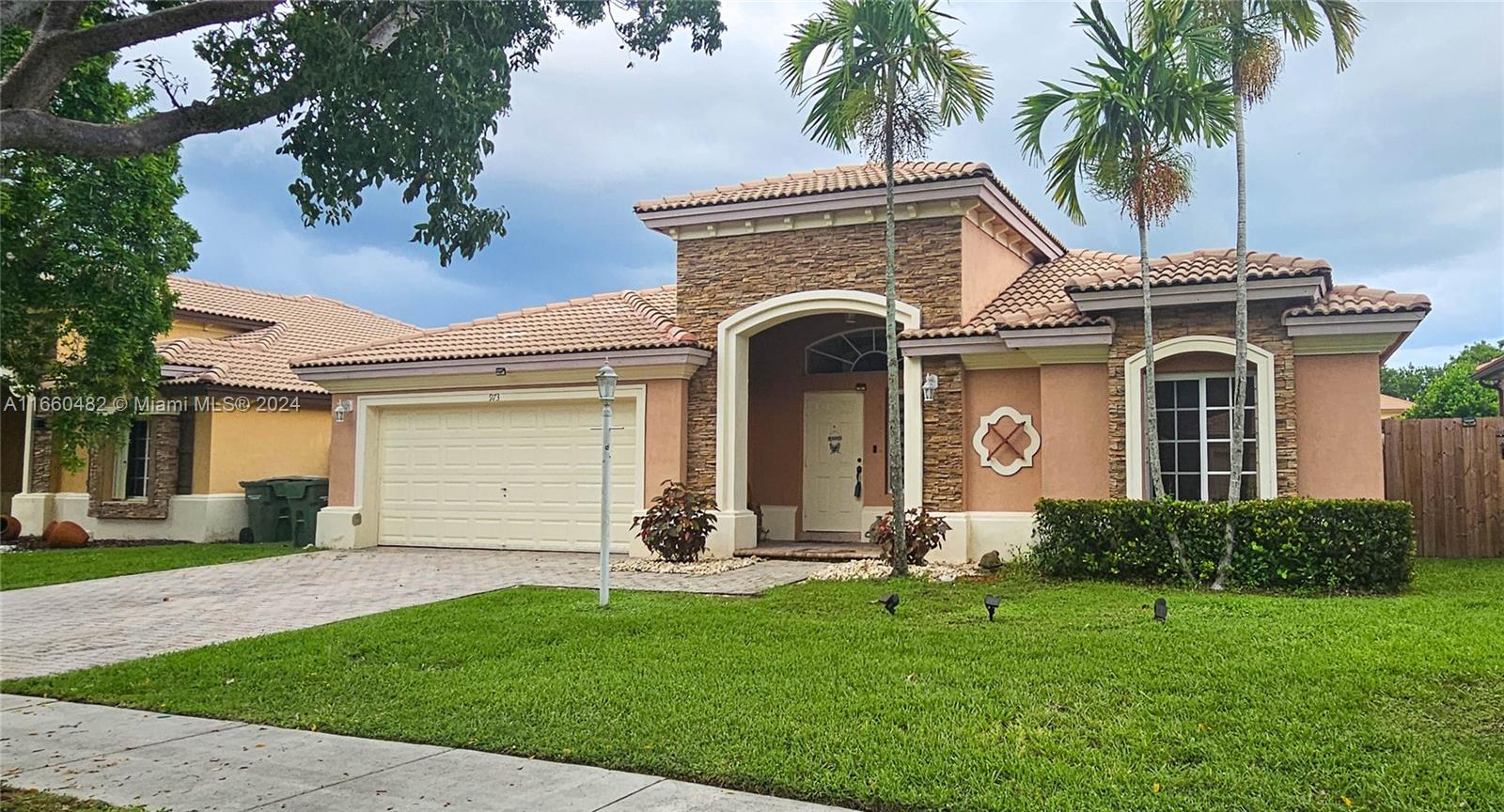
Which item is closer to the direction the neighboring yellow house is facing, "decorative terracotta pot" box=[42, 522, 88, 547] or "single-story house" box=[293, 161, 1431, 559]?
the decorative terracotta pot

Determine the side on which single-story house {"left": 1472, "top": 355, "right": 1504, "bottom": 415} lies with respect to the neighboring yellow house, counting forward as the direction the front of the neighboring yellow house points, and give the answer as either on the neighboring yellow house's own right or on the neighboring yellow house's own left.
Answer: on the neighboring yellow house's own left

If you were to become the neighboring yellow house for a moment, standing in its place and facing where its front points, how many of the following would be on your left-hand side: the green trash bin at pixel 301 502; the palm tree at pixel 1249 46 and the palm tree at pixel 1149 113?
3

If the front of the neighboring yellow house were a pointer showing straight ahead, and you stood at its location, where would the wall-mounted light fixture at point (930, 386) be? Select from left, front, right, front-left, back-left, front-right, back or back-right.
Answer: left

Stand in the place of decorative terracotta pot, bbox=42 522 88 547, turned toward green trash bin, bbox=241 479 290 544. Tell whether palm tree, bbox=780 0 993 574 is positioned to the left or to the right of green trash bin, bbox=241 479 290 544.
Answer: right

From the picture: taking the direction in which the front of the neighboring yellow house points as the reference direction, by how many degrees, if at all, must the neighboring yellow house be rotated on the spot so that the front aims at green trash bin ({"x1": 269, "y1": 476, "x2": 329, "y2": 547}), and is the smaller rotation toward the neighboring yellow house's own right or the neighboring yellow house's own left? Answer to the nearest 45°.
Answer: approximately 90° to the neighboring yellow house's own left

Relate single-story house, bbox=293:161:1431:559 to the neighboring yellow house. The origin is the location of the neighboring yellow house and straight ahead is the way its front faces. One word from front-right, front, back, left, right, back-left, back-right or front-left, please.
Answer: left

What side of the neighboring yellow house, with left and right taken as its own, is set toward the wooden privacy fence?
left

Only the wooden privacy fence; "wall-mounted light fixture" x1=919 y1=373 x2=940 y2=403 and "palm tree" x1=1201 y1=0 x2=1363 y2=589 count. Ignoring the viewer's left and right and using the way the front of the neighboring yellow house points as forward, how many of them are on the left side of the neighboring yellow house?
3

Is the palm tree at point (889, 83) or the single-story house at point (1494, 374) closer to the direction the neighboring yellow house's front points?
the palm tree

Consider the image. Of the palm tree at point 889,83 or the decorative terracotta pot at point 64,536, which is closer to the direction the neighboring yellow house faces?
the decorative terracotta pot

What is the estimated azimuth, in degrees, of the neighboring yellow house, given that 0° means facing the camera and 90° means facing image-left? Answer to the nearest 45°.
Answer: approximately 45°

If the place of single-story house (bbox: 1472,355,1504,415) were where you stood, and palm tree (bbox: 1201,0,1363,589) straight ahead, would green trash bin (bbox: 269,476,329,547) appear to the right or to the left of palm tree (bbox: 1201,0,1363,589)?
right

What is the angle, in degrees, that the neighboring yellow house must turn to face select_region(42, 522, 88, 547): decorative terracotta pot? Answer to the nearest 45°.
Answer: approximately 45° to its right

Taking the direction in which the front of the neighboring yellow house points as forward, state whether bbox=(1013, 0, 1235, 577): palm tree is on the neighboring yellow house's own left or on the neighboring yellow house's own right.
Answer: on the neighboring yellow house's own left
